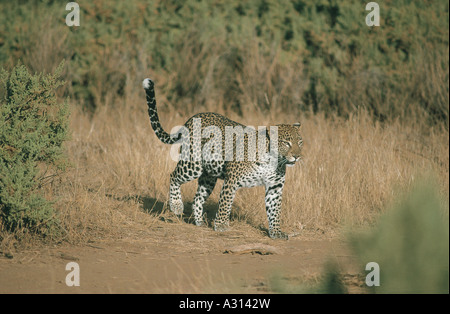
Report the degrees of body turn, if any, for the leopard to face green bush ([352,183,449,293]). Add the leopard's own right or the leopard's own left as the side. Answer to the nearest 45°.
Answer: approximately 45° to the leopard's own right

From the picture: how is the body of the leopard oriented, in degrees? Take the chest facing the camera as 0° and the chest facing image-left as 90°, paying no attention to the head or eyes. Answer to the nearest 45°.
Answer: approximately 315°

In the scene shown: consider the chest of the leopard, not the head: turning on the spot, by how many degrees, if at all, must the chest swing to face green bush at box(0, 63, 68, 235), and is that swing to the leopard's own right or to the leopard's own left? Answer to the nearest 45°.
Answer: approximately 135° to the leopard's own right
